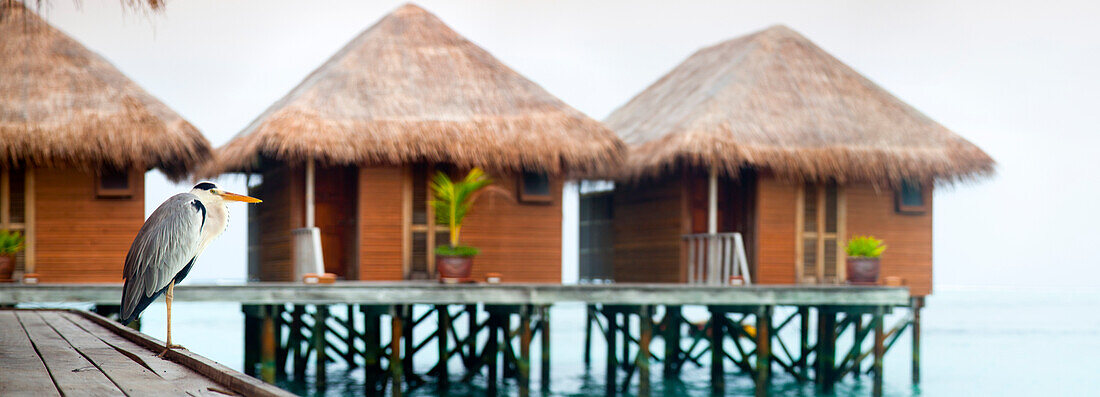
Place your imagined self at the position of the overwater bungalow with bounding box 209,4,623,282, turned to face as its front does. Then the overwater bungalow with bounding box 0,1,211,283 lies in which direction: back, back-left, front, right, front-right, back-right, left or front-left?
right

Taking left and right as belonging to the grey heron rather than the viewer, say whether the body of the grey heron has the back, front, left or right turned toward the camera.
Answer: right

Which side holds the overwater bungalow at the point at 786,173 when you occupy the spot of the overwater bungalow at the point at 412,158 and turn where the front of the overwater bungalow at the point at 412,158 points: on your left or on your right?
on your left

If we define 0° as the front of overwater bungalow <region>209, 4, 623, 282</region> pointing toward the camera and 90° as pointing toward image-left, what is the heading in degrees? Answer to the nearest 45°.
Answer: approximately 0°

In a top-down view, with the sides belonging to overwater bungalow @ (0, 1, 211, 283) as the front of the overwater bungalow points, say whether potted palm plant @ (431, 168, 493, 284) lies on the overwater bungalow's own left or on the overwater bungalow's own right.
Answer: on the overwater bungalow's own left

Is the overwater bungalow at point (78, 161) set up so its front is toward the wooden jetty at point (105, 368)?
yes

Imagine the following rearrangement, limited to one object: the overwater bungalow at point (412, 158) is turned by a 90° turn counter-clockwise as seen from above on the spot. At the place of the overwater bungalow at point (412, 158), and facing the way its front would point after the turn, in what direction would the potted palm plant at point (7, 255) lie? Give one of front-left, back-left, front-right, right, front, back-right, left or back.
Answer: back

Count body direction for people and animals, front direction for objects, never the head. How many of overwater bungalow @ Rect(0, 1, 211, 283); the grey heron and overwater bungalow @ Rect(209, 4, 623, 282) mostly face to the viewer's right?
1

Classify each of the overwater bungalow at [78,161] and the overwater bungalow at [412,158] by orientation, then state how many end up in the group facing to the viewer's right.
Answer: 0

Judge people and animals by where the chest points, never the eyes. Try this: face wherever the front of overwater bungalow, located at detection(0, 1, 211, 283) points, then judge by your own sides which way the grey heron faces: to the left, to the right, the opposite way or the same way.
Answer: to the left
